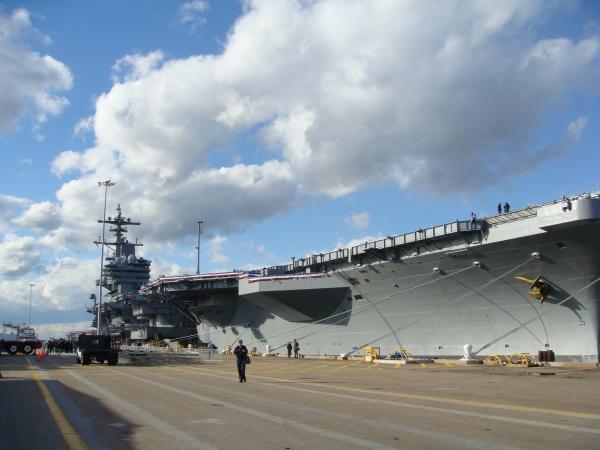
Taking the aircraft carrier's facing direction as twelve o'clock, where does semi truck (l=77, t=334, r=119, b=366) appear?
The semi truck is roughly at 5 o'clock from the aircraft carrier.

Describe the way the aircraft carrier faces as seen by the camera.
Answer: facing the viewer and to the right of the viewer
